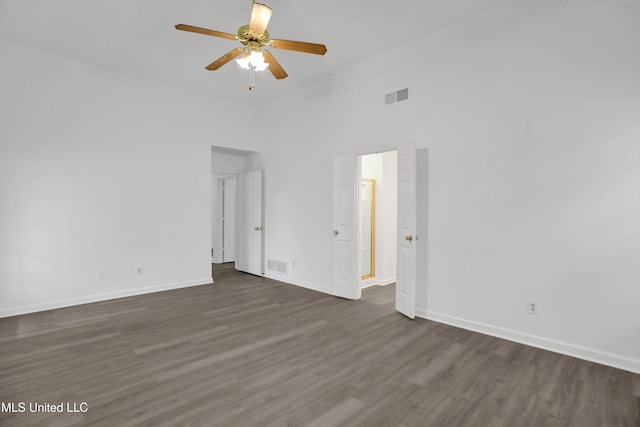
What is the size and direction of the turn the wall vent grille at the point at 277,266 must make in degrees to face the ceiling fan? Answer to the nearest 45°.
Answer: approximately 45° to its left

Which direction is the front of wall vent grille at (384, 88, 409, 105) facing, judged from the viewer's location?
facing the viewer and to the left of the viewer

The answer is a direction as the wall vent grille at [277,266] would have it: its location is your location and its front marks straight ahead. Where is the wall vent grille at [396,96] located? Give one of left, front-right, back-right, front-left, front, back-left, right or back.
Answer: left

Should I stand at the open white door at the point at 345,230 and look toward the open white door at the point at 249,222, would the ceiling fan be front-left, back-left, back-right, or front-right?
back-left

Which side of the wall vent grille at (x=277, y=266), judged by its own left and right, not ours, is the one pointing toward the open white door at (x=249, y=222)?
right

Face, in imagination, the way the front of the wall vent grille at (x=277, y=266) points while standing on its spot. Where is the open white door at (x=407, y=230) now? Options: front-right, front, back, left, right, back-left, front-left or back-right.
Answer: left

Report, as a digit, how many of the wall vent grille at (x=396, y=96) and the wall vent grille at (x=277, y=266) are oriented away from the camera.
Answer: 0

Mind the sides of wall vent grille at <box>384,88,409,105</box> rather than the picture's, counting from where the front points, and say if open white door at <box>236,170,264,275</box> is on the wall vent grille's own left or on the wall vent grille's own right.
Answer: on the wall vent grille's own right

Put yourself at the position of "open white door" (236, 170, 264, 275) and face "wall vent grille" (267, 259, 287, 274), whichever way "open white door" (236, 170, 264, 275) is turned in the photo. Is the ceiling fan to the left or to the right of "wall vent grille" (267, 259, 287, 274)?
right

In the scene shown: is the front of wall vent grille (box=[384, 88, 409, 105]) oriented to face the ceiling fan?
yes
